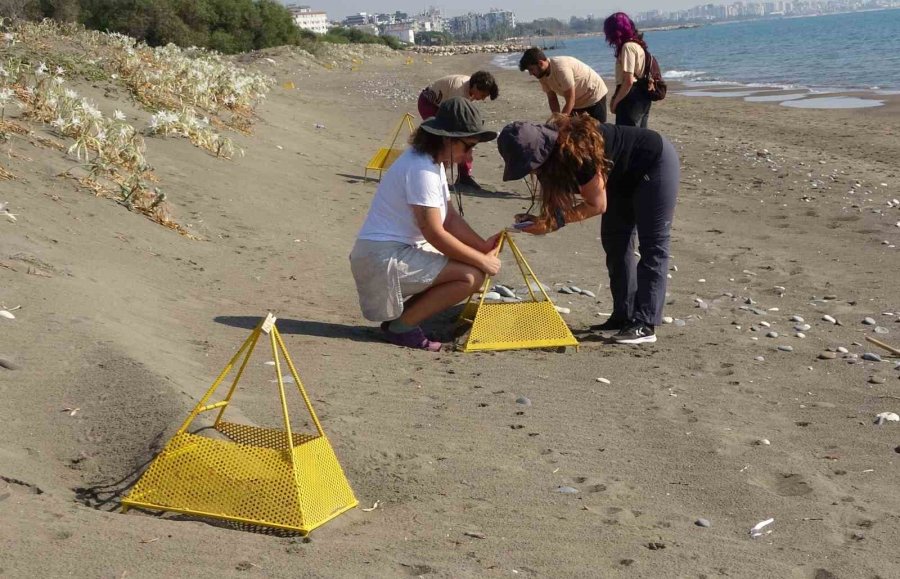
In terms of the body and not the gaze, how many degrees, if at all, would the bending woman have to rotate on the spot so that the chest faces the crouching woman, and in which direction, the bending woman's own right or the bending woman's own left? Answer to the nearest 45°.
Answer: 0° — they already face them

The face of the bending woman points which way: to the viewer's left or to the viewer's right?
to the viewer's left

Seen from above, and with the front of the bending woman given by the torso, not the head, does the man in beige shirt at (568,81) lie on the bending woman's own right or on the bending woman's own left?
on the bending woman's own right

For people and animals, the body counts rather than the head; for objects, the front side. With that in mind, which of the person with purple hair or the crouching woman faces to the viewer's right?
the crouching woman

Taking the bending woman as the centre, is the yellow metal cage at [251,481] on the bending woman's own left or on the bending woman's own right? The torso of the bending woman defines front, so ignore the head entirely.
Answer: on the bending woman's own left

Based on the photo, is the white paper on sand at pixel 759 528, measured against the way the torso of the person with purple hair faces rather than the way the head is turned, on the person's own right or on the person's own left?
on the person's own left

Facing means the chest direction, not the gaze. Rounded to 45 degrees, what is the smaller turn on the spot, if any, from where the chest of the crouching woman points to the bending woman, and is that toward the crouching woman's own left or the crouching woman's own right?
0° — they already face them

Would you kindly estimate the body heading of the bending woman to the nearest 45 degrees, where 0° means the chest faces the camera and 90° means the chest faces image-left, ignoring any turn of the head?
approximately 90°

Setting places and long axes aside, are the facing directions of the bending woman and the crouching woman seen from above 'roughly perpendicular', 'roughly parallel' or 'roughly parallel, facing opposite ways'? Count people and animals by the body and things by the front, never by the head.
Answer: roughly parallel, facing opposite ways

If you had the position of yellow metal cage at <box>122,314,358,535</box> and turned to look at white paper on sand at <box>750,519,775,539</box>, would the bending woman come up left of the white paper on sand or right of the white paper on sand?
left

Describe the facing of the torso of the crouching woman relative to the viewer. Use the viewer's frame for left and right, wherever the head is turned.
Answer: facing to the right of the viewer
